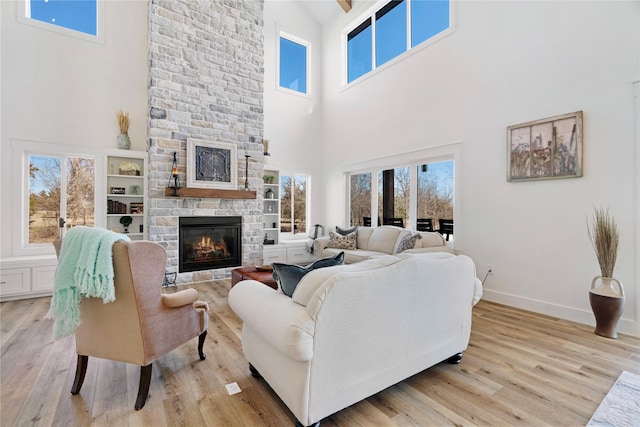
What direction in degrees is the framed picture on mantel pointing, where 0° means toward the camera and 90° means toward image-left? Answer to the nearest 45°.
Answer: approximately 315°

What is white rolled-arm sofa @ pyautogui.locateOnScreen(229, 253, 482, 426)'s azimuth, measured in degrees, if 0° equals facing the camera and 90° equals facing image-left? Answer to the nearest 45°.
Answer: approximately 135°

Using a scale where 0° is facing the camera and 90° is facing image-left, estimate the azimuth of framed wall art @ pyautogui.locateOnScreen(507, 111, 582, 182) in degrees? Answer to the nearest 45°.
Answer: approximately 45°

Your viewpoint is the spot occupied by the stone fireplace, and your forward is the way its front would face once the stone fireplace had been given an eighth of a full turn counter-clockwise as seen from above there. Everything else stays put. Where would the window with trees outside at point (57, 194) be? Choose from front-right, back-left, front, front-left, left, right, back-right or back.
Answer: back
